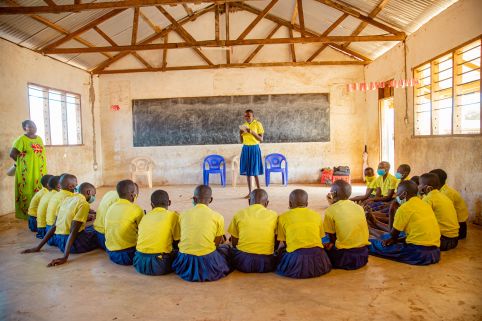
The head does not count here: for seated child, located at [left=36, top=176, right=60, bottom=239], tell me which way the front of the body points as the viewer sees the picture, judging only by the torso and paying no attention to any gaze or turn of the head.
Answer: to the viewer's right

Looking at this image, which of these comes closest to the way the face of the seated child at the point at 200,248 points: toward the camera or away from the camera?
away from the camera

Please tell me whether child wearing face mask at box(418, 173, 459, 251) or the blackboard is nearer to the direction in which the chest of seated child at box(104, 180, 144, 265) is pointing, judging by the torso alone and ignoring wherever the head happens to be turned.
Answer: the blackboard

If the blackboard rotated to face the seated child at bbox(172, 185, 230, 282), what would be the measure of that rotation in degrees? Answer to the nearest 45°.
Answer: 0° — it already faces them

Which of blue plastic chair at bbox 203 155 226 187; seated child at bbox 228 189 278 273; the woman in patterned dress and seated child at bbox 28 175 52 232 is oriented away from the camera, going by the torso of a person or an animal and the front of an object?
seated child at bbox 228 189 278 273

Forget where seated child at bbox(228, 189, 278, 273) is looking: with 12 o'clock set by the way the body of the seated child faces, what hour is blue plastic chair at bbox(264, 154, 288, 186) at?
The blue plastic chair is roughly at 12 o'clock from the seated child.

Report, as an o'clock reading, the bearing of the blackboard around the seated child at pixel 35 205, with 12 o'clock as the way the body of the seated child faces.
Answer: The blackboard is roughly at 11 o'clock from the seated child.

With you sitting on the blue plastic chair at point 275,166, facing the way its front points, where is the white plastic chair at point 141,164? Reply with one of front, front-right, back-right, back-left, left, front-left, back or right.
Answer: right

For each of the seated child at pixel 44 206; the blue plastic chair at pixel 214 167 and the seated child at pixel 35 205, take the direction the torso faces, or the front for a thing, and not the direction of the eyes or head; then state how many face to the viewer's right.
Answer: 2

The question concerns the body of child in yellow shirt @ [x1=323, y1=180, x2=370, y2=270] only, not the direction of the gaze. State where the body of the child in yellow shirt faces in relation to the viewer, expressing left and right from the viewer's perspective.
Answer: facing away from the viewer and to the left of the viewer

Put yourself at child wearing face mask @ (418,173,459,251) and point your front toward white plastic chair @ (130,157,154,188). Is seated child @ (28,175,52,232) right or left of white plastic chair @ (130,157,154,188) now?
left

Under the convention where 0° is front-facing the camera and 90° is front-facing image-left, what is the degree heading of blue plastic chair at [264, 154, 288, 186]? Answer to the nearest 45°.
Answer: approximately 0°

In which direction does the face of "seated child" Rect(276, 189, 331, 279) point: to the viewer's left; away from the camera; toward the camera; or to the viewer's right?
away from the camera

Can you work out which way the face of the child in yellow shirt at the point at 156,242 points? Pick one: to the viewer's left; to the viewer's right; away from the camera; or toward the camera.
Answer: away from the camera
